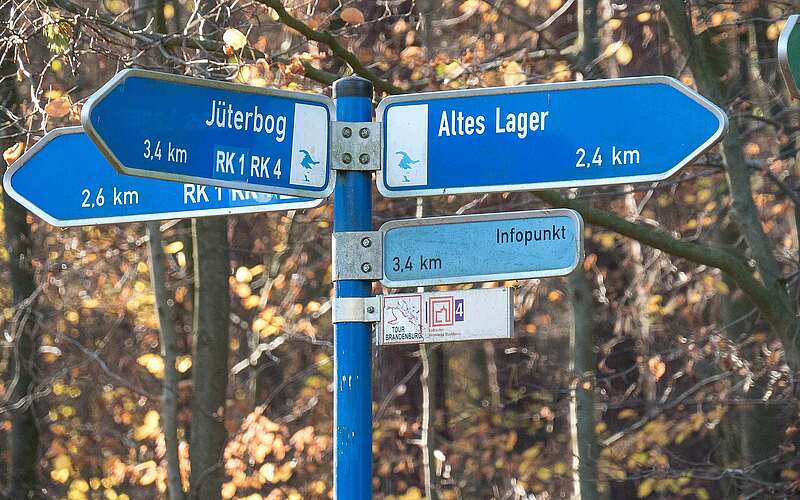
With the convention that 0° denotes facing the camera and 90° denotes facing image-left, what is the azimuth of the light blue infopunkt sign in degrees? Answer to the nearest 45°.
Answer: approximately 0°

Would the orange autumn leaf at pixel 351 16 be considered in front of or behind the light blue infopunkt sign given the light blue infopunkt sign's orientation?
behind

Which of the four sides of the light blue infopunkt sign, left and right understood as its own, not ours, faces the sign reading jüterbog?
right

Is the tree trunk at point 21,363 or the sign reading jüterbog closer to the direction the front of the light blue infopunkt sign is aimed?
the sign reading jüterbog

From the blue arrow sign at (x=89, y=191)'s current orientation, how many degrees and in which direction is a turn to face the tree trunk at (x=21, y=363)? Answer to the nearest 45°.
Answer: approximately 180°

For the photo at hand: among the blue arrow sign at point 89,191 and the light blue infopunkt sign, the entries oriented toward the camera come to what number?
2

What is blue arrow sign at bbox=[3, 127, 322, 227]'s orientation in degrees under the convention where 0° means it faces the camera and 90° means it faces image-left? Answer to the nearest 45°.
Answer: approximately 0°

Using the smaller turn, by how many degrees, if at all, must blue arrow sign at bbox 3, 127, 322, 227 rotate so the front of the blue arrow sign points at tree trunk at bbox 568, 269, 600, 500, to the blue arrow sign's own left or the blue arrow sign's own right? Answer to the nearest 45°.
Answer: approximately 135° to the blue arrow sign's own left
